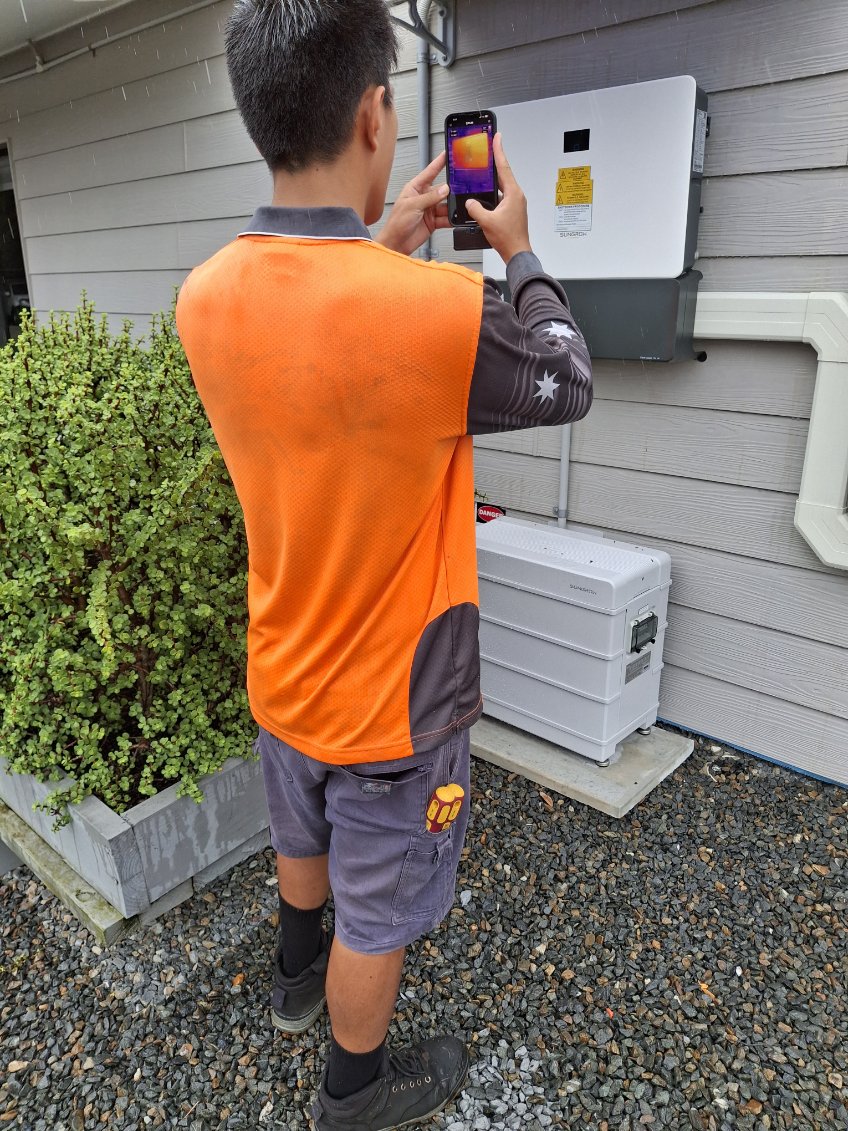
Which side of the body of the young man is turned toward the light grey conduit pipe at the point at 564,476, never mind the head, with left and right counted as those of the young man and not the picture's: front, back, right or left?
front

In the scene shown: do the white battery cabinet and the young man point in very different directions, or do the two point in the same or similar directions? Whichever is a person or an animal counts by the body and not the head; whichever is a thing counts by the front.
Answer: very different directions

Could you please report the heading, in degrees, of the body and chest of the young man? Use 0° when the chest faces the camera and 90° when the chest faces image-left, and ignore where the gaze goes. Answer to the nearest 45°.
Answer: approximately 225°

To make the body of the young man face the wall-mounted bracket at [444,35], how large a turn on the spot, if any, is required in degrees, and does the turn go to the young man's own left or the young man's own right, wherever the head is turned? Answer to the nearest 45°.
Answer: approximately 45° to the young man's own left

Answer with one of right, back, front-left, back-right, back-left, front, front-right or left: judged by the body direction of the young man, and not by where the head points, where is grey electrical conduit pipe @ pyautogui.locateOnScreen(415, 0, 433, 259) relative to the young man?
front-left

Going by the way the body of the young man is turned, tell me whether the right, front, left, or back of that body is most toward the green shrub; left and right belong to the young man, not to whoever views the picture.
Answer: left

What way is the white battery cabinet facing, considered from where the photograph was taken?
facing the viewer and to the left of the viewer

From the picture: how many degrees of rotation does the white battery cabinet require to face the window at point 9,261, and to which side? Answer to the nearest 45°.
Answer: approximately 90° to its right

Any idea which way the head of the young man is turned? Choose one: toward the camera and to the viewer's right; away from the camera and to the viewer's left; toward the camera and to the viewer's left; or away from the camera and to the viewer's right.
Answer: away from the camera and to the viewer's right
